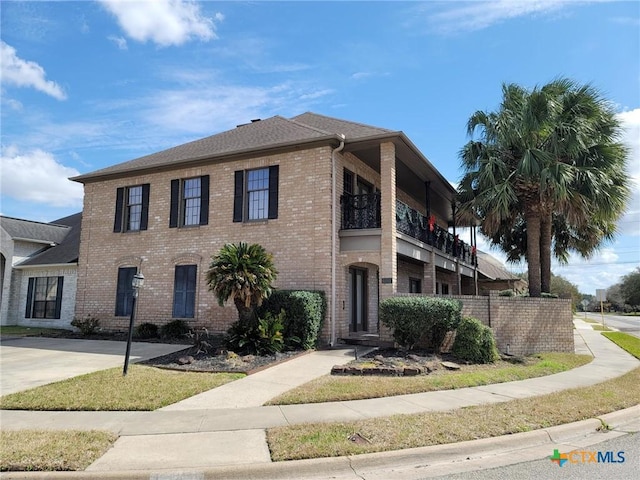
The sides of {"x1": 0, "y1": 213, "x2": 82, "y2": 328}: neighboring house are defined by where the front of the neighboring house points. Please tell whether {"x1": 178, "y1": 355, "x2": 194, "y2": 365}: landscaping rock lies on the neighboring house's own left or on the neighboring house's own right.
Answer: on the neighboring house's own left

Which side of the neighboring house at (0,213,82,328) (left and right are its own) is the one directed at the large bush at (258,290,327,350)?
left

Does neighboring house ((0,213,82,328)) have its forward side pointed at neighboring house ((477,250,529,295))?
no

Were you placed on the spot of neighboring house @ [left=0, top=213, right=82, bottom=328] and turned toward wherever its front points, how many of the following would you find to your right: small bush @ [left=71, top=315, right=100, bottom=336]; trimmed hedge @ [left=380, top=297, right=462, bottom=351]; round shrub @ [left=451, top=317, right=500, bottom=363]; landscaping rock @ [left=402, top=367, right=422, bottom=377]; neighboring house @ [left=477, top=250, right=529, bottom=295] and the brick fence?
0

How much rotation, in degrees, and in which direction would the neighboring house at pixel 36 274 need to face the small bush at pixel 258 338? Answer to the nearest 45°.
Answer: approximately 45° to its left

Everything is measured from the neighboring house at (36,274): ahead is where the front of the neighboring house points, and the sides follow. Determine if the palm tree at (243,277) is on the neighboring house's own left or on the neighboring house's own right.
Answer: on the neighboring house's own left

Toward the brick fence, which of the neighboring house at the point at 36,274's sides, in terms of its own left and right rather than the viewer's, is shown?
left

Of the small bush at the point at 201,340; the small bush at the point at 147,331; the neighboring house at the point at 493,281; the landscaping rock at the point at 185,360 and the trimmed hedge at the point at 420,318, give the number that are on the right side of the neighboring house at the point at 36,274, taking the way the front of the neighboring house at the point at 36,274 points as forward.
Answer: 0

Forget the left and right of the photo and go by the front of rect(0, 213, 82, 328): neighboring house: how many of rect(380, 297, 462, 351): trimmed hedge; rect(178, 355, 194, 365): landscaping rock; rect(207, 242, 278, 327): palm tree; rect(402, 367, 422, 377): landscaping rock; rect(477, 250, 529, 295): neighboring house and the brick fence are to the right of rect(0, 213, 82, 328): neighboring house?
0

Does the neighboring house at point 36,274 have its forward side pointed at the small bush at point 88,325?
no

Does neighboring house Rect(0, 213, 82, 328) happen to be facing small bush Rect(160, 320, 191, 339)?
no

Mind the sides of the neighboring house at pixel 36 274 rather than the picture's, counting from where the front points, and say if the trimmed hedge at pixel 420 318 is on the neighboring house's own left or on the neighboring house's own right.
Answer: on the neighboring house's own left

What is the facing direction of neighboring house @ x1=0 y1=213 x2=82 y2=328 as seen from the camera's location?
facing the viewer and to the left of the viewer

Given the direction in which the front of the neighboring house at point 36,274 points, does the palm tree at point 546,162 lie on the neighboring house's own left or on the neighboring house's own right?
on the neighboring house's own left

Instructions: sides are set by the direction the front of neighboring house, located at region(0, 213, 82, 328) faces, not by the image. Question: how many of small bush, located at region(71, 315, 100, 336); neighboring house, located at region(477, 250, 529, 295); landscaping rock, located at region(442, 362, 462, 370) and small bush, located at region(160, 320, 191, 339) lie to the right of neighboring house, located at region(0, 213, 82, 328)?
0

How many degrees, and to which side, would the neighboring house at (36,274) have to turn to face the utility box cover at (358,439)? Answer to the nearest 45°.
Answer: approximately 45° to its left
